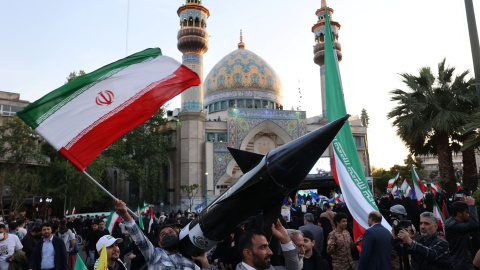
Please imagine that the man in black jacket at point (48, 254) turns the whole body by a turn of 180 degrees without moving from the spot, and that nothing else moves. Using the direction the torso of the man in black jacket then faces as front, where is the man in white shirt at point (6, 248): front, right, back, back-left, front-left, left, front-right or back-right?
front-left

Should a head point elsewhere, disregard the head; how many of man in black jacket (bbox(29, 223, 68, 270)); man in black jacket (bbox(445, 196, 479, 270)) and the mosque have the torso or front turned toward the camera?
2

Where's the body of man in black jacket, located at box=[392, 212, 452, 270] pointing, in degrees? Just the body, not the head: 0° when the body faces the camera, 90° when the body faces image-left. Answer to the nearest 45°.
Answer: approximately 45°

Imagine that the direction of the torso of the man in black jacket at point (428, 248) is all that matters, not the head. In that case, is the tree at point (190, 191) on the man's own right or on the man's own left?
on the man's own right
